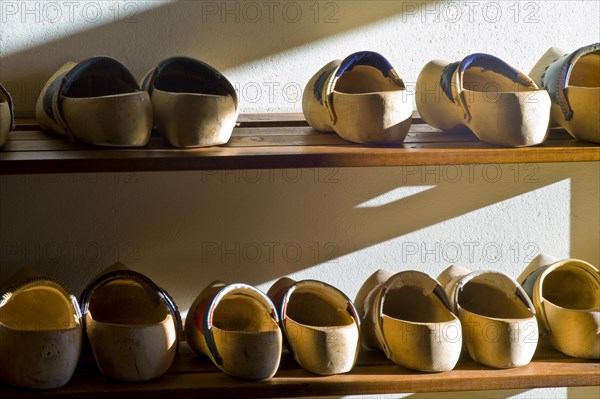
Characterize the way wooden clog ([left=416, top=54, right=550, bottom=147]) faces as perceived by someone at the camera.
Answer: facing away from the viewer and to the left of the viewer

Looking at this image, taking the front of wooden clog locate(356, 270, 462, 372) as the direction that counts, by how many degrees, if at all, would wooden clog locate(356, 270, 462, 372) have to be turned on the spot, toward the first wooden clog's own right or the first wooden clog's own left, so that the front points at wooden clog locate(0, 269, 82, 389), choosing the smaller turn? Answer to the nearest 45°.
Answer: approximately 45° to the first wooden clog's own left

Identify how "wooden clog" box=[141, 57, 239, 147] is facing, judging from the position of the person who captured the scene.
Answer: facing away from the viewer and to the left of the viewer

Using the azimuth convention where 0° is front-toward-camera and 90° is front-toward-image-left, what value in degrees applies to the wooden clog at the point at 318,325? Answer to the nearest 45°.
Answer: approximately 135°

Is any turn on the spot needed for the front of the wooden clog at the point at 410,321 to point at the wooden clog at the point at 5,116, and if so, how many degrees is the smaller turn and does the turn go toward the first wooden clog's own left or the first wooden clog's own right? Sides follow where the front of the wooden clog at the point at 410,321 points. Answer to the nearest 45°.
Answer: approximately 45° to the first wooden clog's own left

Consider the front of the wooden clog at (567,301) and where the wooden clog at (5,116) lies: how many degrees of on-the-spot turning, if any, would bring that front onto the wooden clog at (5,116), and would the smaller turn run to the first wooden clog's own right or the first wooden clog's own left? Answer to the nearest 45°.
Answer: approximately 90° to the first wooden clog's own left

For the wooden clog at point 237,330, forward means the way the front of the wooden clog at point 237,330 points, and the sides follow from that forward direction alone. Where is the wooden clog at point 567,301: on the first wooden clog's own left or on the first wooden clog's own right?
on the first wooden clog's own right

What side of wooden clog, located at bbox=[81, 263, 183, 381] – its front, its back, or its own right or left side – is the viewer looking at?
back

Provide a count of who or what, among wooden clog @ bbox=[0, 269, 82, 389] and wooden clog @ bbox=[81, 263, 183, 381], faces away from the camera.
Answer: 2

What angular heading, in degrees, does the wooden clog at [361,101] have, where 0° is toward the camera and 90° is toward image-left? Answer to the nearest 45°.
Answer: approximately 135°

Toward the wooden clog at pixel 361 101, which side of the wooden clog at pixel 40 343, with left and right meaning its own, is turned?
right
